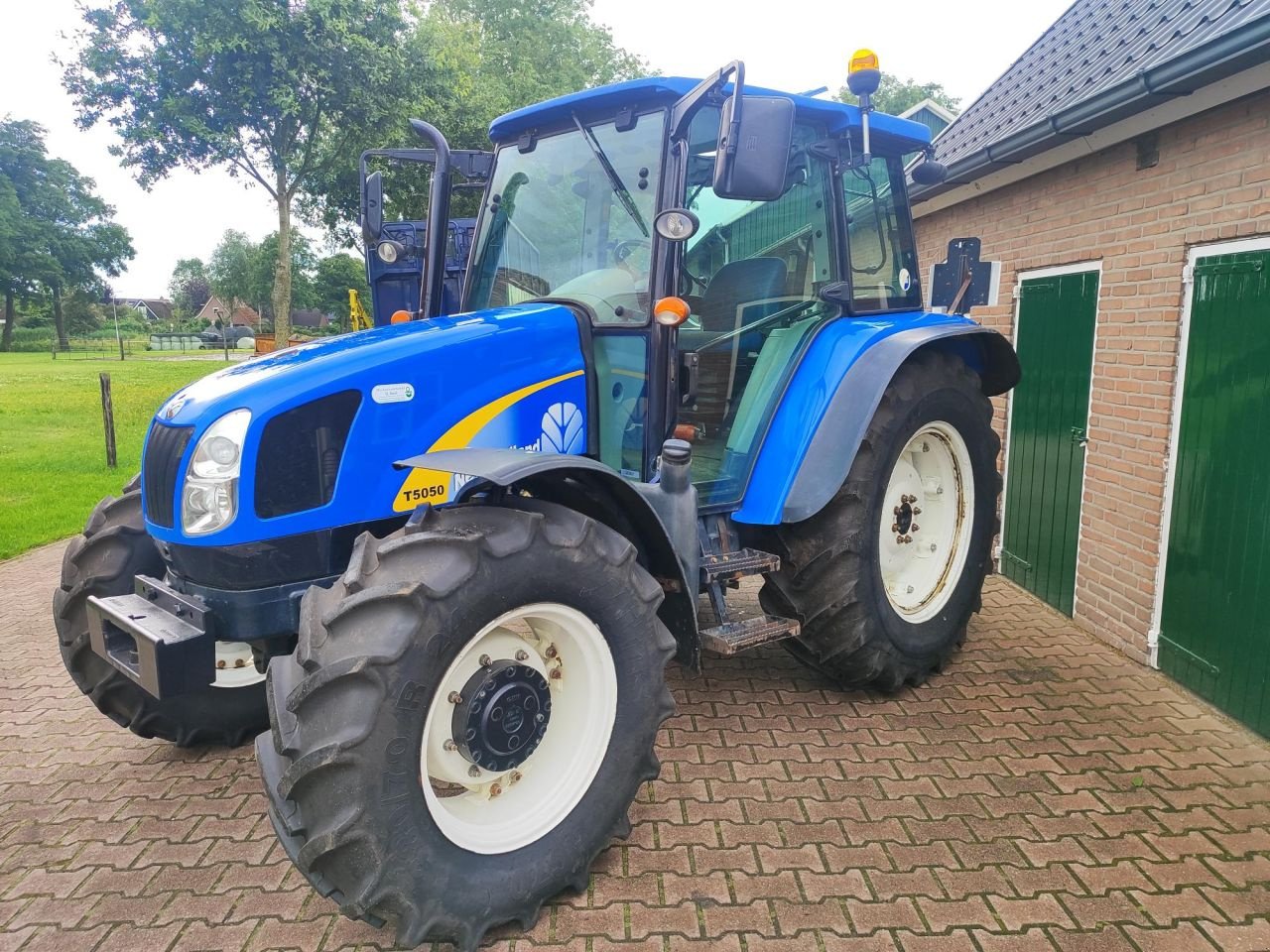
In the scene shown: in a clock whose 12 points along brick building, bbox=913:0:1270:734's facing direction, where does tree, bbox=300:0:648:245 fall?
The tree is roughly at 3 o'clock from the brick building.

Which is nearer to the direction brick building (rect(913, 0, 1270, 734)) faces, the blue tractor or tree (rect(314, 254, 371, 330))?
the blue tractor

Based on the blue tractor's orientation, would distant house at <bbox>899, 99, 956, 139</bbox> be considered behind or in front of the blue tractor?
behind

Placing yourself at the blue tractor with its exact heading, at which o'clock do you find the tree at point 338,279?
The tree is roughly at 4 o'clock from the blue tractor.

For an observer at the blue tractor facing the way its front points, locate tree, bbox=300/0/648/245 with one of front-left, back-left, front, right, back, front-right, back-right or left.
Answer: back-right

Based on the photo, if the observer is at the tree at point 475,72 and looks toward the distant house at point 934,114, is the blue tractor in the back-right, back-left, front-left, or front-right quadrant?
front-right

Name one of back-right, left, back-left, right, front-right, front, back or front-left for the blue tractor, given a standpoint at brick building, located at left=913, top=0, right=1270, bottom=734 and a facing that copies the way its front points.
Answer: front

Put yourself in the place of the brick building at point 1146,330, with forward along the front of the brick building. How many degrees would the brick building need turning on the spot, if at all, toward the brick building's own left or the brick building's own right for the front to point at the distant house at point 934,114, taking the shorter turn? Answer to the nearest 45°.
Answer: approximately 135° to the brick building's own right

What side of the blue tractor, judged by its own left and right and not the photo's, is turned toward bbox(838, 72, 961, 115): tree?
back

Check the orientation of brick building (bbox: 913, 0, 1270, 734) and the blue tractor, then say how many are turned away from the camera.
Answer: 0

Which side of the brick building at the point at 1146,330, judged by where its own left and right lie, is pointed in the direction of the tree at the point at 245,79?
right
